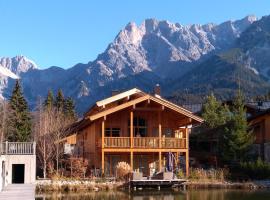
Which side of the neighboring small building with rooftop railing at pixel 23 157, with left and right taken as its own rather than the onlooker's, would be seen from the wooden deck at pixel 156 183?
left

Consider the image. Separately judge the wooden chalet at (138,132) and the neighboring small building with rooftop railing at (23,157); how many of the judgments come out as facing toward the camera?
2

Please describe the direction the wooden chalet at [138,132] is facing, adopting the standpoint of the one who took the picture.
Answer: facing the viewer

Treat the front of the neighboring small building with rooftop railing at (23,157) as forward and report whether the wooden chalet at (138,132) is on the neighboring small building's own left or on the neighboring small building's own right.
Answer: on the neighboring small building's own left

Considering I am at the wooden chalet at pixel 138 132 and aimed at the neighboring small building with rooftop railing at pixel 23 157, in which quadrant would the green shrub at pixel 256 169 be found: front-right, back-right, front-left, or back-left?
back-left

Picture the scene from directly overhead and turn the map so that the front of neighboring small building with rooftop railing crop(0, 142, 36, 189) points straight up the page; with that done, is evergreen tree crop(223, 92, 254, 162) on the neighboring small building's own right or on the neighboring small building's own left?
on the neighboring small building's own left

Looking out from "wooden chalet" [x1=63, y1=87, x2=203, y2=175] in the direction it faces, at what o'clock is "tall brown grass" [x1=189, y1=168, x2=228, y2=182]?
The tall brown grass is roughly at 10 o'clock from the wooden chalet.

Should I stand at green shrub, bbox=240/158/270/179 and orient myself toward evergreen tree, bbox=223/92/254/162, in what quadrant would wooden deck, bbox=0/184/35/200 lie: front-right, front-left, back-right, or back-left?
back-left

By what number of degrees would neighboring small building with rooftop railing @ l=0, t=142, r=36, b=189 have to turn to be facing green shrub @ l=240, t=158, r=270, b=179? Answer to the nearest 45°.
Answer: approximately 90° to its left

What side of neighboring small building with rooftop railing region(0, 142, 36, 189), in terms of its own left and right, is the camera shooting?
front
